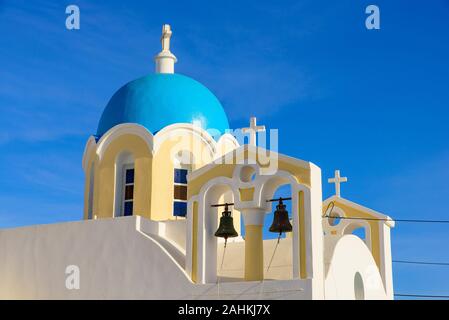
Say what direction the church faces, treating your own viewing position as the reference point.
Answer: facing the viewer and to the right of the viewer
